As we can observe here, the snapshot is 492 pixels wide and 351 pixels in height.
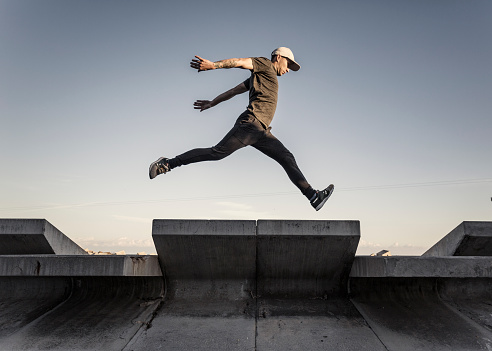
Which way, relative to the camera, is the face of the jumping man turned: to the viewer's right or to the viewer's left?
to the viewer's right

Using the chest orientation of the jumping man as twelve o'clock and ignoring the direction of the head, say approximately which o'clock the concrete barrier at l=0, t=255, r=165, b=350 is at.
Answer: The concrete barrier is roughly at 5 o'clock from the jumping man.

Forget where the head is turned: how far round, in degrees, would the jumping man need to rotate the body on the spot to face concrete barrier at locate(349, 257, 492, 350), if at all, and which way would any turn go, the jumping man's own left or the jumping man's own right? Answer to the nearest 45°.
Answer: approximately 45° to the jumping man's own right

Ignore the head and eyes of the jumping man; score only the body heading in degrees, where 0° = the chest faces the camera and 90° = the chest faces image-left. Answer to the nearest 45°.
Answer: approximately 270°

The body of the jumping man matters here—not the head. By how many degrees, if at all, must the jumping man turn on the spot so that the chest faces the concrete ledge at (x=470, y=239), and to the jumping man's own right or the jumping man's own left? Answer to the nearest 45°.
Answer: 0° — they already face it
